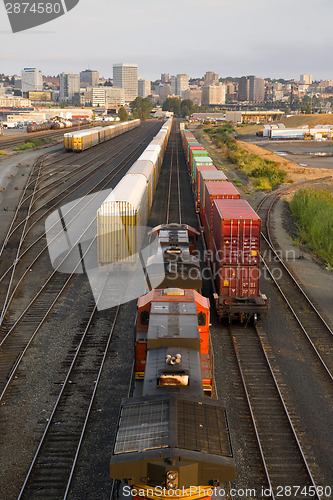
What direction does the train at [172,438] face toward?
away from the camera

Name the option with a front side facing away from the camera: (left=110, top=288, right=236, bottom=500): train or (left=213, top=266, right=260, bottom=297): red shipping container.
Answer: the train

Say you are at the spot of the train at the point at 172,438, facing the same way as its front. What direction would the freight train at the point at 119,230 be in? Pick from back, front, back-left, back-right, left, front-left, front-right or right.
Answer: front

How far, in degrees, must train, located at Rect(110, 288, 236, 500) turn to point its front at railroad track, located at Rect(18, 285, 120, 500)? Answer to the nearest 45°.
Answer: approximately 45° to its left

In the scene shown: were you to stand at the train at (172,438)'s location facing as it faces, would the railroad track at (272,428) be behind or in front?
in front

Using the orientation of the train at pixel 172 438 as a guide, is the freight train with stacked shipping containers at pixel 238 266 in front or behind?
in front
